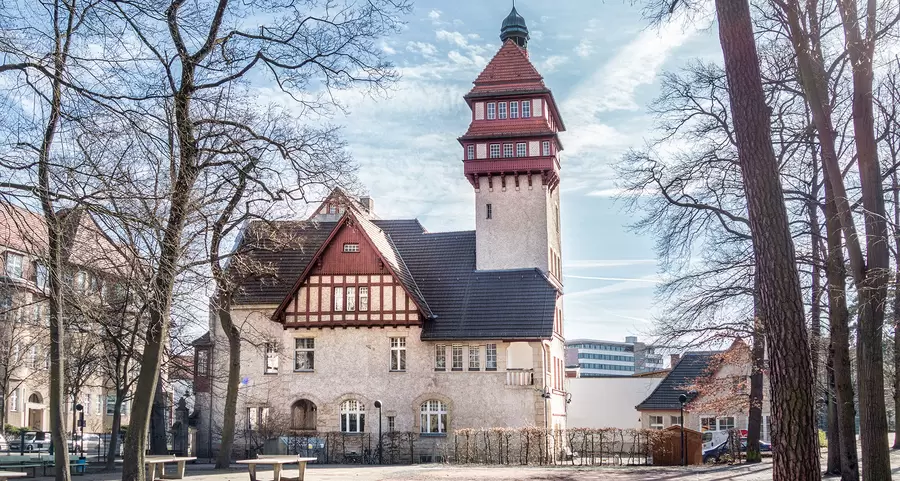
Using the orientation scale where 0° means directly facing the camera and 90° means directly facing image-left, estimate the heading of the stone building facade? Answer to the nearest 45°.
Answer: approximately 0°

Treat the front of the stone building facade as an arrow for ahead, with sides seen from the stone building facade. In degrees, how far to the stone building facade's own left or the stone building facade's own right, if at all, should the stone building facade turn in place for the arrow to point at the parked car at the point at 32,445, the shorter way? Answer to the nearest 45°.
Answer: approximately 90° to the stone building facade's own right
